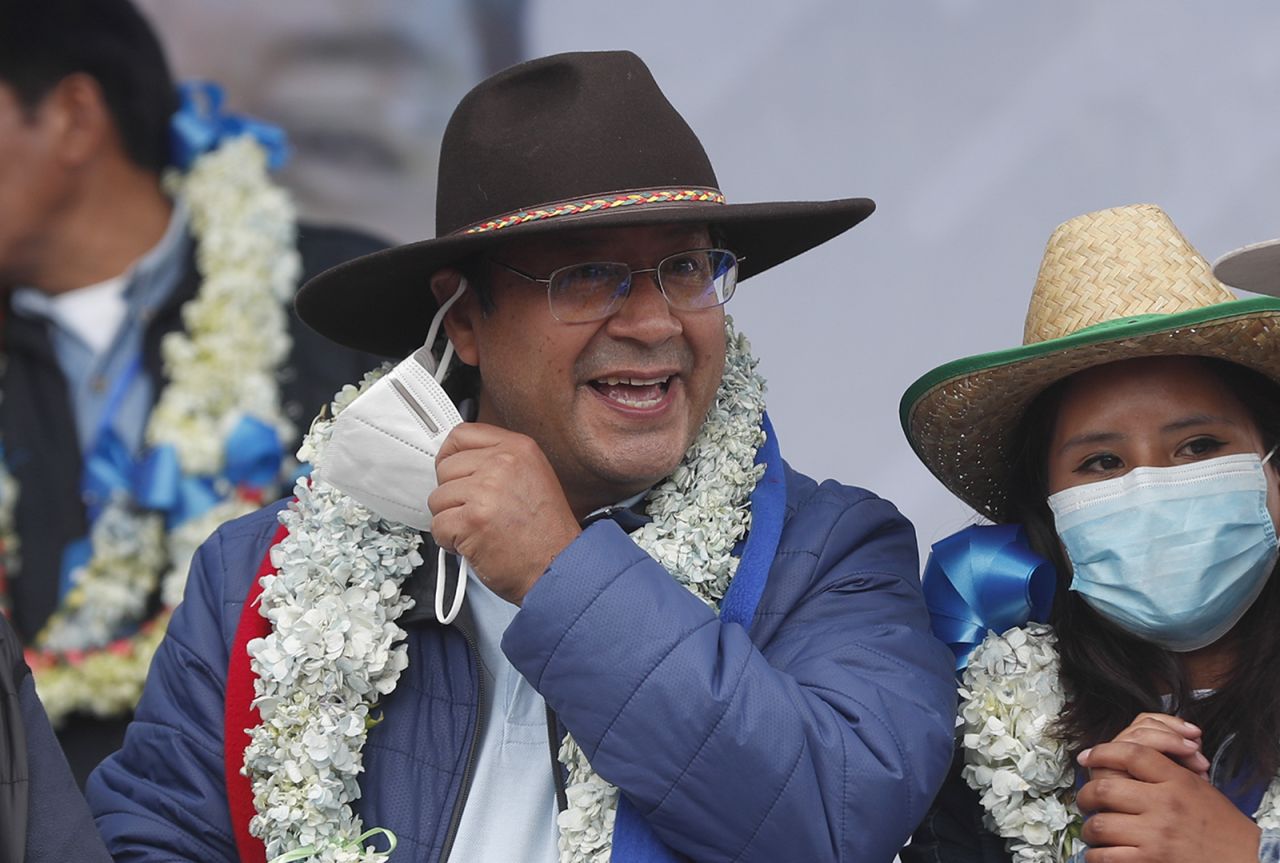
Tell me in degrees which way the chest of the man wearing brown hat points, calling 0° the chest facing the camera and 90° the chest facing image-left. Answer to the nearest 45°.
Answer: approximately 0°

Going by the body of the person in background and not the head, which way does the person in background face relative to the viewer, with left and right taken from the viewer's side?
facing the viewer and to the left of the viewer

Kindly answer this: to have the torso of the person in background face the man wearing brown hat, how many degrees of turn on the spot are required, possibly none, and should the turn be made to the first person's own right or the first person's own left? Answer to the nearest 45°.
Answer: approximately 90° to the first person's own left

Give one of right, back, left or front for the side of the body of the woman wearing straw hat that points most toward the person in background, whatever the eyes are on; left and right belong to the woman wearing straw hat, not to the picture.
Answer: right

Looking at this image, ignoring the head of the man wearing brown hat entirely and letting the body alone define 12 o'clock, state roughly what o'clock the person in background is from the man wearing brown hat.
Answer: The person in background is roughly at 5 o'clock from the man wearing brown hat.

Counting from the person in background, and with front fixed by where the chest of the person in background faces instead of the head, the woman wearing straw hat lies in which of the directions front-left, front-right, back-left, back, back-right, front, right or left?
left

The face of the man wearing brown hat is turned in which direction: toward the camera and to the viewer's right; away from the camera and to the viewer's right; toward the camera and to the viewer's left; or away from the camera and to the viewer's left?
toward the camera and to the viewer's right

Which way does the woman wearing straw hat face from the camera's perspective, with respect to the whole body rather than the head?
toward the camera

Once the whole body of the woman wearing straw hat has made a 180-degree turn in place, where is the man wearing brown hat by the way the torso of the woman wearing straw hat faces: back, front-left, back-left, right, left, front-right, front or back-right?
left
